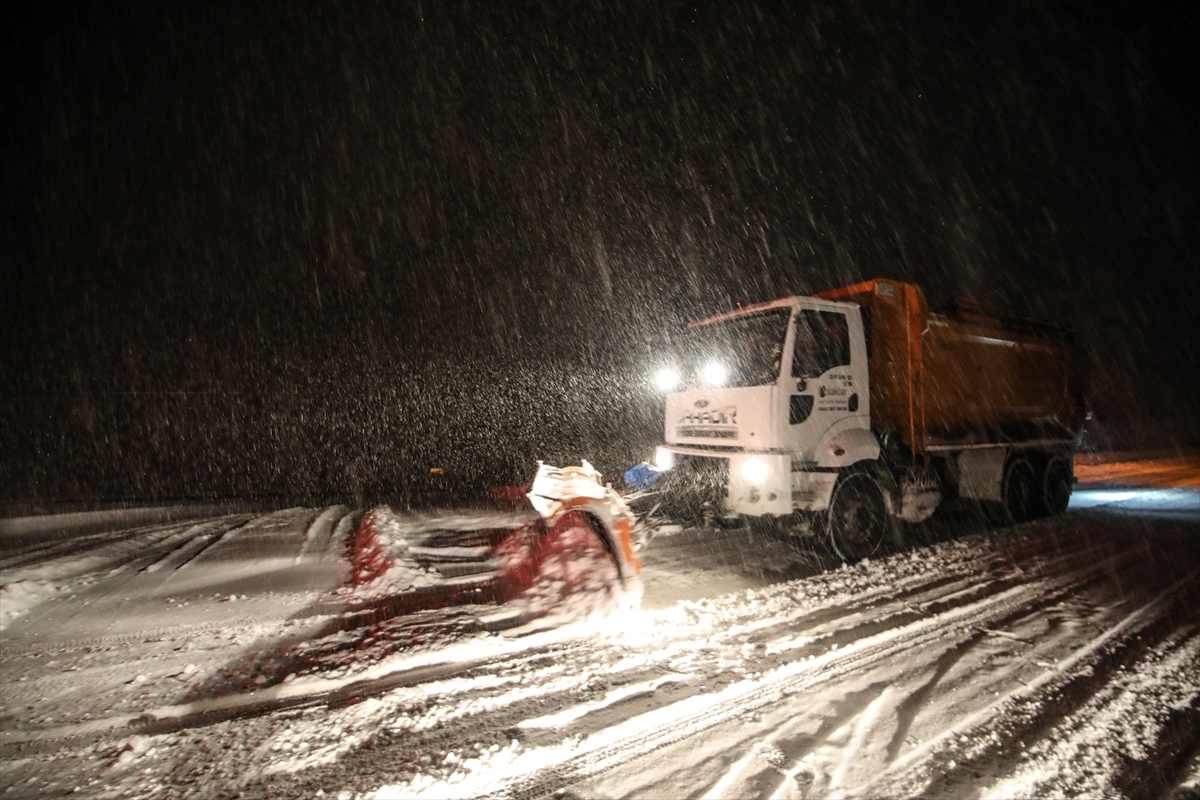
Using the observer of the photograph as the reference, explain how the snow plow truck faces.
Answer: facing the viewer and to the left of the viewer
